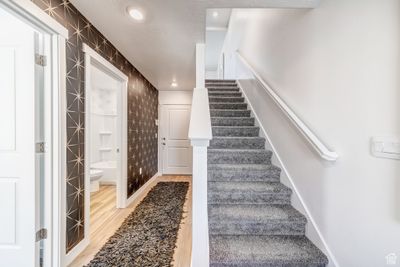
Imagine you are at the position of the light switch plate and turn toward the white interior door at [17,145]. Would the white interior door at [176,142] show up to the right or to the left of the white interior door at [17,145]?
right

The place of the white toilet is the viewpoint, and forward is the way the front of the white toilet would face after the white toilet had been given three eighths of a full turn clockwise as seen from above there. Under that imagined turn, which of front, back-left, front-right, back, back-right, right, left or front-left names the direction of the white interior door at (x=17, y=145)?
front-left

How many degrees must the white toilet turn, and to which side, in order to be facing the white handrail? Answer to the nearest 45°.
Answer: approximately 45° to its right

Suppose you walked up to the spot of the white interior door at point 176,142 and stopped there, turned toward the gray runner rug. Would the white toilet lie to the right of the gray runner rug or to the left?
right

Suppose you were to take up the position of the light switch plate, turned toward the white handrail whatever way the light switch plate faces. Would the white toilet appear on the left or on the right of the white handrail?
left

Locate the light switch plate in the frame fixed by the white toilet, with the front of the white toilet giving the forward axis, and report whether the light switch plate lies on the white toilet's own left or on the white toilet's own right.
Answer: on the white toilet's own right

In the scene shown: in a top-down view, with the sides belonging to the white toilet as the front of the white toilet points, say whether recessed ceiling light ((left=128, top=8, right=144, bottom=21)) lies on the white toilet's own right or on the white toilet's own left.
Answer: on the white toilet's own right

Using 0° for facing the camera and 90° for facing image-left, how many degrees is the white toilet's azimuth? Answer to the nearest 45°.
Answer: approximately 270°

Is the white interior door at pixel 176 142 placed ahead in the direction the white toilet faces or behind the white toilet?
ahead
